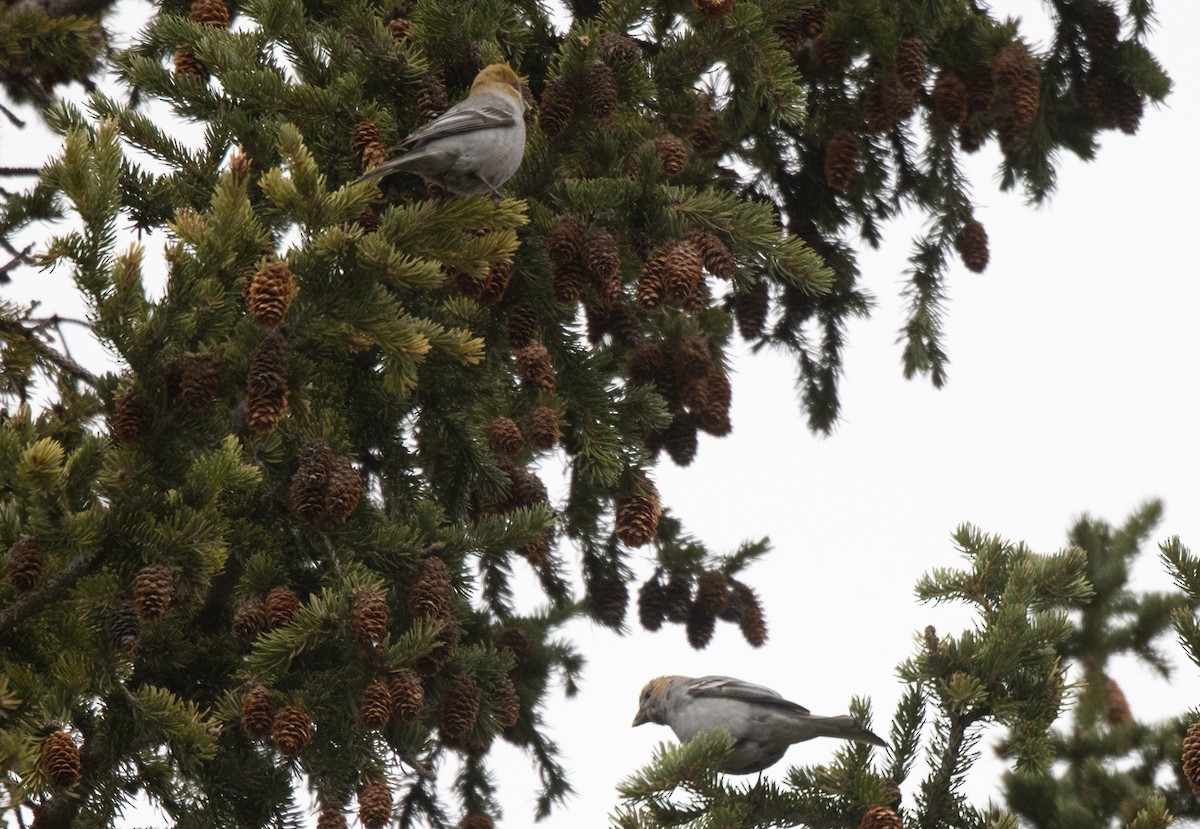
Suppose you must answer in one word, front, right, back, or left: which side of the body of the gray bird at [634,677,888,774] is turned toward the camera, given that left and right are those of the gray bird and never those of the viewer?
left

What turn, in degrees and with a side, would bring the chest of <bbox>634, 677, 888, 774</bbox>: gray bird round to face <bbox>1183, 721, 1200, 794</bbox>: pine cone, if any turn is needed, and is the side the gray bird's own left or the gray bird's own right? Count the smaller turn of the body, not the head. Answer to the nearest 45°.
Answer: approximately 135° to the gray bird's own left

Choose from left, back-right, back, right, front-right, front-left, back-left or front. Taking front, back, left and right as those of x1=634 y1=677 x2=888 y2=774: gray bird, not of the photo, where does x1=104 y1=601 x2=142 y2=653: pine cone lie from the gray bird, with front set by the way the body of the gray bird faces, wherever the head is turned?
front-left

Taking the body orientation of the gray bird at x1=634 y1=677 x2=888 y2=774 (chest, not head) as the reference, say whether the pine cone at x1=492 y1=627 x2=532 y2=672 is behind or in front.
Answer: in front
